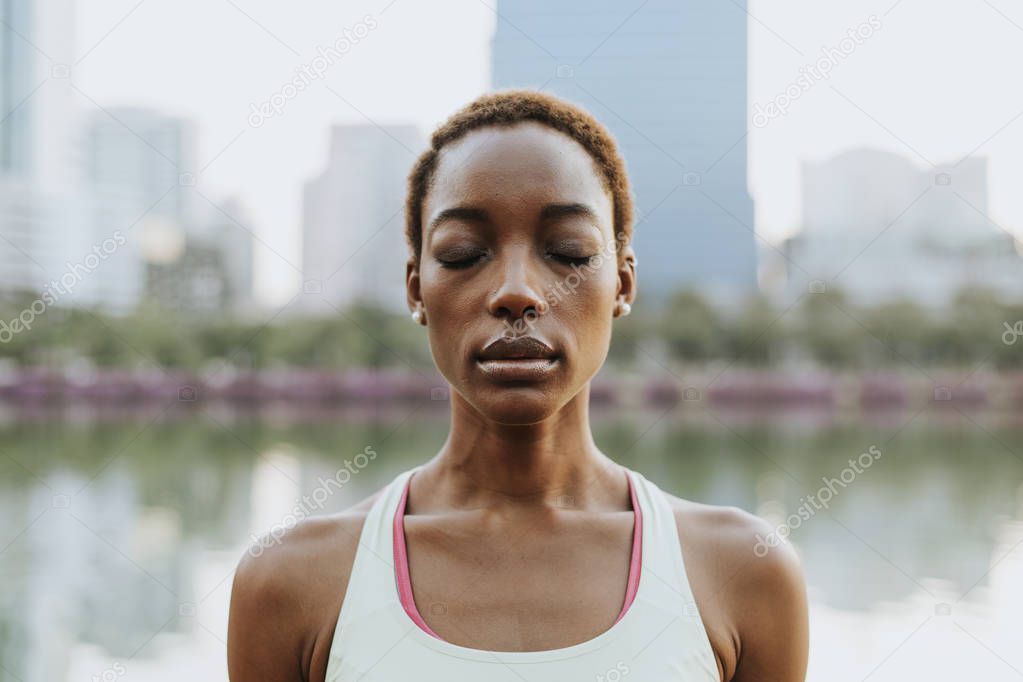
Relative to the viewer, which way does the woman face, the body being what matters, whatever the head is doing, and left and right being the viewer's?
facing the viewer
